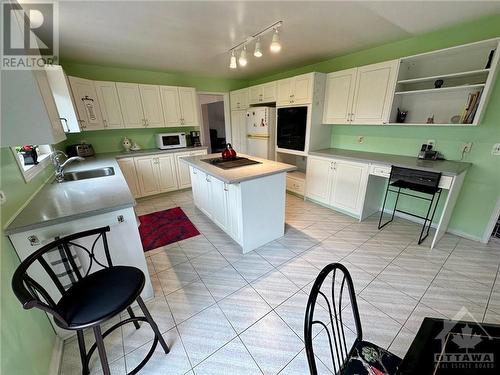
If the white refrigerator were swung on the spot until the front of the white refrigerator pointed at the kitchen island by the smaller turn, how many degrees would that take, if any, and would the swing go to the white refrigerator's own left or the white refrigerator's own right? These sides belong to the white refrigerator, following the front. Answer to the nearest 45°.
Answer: approximately 45° to the white refrigerator's own left

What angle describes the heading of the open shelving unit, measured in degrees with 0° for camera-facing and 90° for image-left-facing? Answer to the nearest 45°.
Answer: approximately 45°

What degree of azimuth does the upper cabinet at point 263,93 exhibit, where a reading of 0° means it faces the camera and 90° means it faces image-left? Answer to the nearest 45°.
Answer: approximately 45°

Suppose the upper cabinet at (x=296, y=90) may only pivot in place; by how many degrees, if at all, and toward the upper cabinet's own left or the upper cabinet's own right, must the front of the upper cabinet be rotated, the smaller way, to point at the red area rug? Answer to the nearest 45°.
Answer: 0° — it already faces it

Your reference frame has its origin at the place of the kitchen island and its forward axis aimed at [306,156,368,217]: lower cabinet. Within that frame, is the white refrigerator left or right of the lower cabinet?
left

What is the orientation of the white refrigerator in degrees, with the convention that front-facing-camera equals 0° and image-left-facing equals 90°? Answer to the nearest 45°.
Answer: approximately 45°

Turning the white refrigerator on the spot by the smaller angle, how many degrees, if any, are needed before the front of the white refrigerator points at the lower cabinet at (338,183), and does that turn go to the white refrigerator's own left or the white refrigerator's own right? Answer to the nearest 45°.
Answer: approximately 90° to the white refrigerator's own left
